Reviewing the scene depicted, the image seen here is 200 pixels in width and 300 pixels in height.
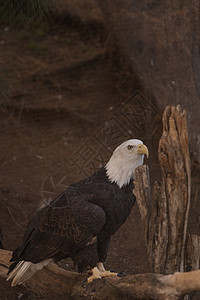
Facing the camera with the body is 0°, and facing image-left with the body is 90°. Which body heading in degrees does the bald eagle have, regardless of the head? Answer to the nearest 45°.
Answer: approximately 270°
